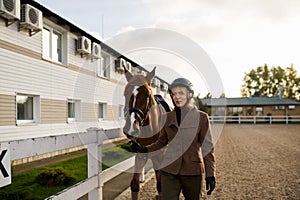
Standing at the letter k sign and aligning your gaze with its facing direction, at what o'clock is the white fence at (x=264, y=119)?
The white fence is roughly at 9 o'clock from the letter k sign.

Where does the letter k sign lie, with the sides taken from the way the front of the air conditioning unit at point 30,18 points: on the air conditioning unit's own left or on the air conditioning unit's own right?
on the air conditioning unit's own right

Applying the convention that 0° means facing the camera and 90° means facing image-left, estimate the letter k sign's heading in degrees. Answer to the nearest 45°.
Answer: approximately 315°

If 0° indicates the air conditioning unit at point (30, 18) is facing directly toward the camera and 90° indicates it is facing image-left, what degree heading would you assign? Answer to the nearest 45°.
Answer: approximately 315°

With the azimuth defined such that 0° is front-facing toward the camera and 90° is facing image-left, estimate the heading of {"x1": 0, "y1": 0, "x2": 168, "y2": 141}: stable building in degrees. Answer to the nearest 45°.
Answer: approximately 315°

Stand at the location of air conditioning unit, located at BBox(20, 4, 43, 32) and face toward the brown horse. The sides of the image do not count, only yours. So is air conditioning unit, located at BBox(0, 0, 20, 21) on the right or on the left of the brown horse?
right

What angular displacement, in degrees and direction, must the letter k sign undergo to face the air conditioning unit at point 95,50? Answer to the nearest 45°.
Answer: approximately 135° to its left

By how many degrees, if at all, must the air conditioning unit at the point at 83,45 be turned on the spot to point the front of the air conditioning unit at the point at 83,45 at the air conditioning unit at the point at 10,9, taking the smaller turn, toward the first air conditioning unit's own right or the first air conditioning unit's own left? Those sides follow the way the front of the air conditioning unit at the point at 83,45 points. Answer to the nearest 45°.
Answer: approximately 90° to the first air conditioning unit's own right

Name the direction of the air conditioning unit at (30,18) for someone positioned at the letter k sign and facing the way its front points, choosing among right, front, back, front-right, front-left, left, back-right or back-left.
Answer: back-left

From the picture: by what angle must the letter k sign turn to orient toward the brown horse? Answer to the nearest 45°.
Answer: approximately 90° to its left

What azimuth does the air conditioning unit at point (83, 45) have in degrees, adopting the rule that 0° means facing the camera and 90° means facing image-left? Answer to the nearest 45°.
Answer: approximately 315°
